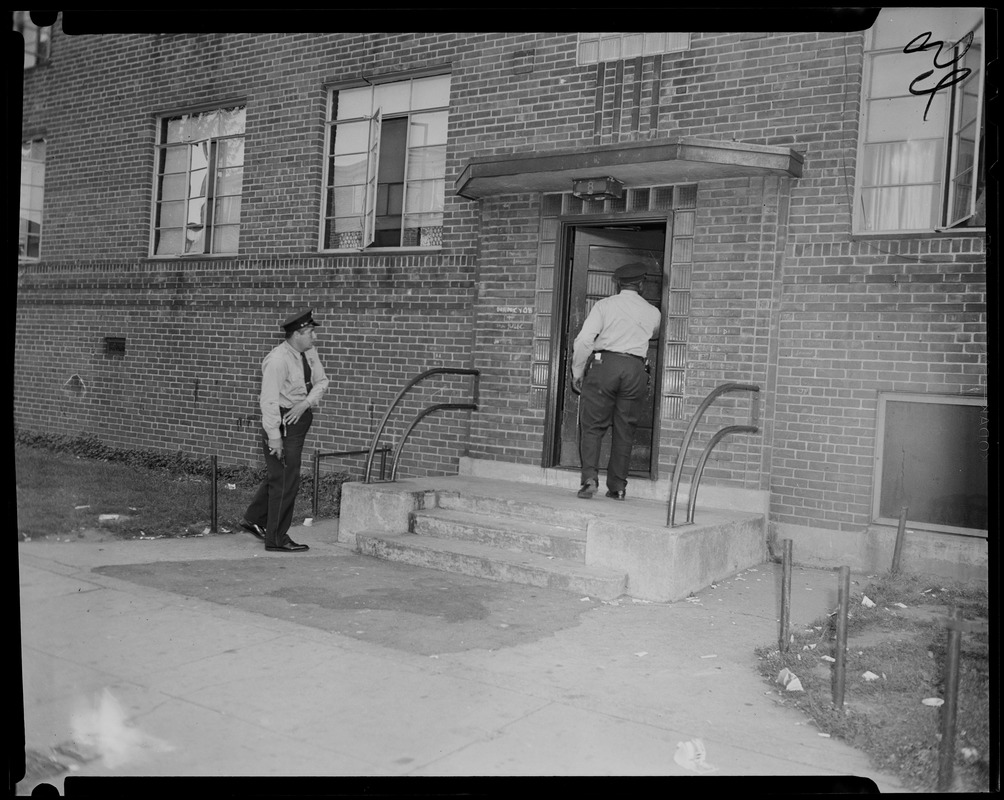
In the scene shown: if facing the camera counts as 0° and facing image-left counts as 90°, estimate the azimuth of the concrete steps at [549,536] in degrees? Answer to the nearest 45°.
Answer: approximately 45°

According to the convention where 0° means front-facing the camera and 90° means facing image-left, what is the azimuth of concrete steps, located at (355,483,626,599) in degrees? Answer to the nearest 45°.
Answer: approximately 45°

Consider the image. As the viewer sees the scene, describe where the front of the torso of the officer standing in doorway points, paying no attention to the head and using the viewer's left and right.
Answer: facing away from the viewer

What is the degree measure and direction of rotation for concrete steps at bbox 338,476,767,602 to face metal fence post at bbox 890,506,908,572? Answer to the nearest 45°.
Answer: approximately 135° to its left

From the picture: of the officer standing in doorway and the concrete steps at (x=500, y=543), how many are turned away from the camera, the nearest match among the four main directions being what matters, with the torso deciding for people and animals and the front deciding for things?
1
